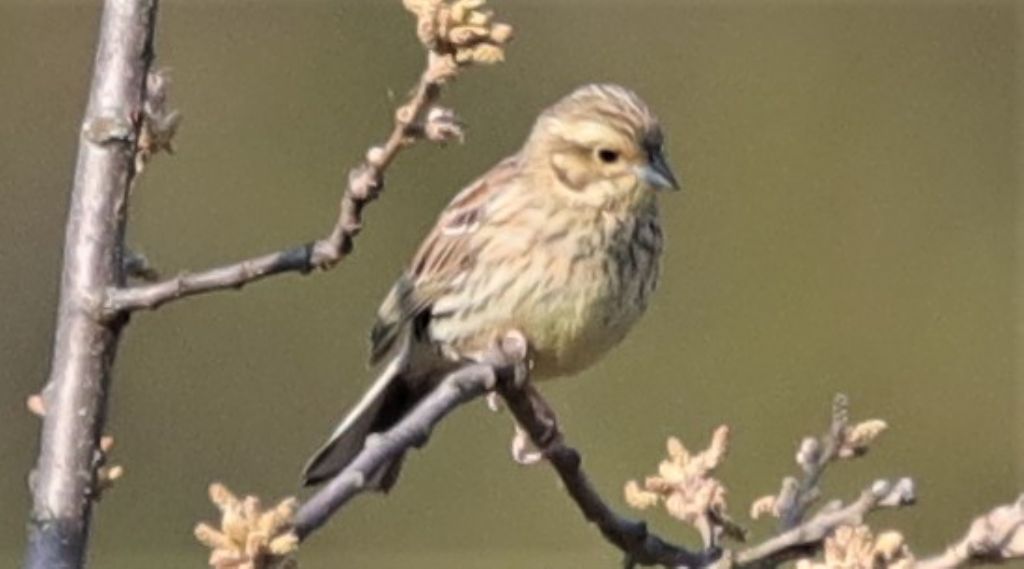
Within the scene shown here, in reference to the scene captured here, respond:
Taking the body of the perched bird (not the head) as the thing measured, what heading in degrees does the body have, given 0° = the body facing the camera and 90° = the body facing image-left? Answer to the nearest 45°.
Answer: approximately 315°
